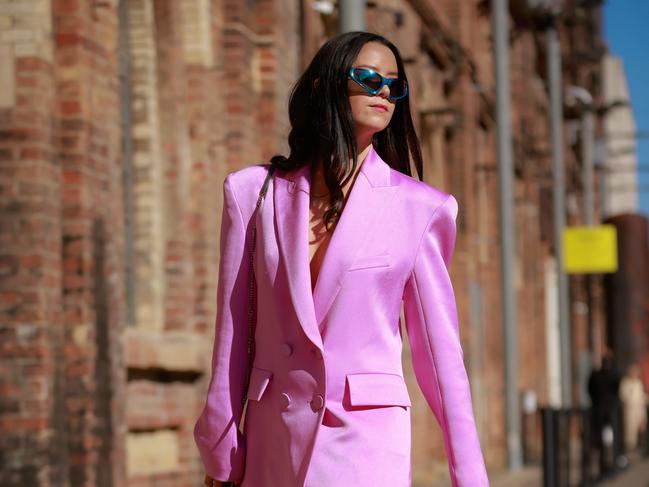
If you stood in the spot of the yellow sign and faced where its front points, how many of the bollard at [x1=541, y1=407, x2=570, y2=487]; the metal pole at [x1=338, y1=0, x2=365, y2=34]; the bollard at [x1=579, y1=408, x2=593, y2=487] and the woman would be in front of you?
4

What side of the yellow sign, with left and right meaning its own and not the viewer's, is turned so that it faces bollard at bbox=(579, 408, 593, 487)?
front

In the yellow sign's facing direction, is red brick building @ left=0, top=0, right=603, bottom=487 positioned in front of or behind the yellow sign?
in front

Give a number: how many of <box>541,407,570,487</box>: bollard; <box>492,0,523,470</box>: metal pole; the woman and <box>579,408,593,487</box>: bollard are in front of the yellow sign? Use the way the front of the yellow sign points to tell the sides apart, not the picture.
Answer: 4

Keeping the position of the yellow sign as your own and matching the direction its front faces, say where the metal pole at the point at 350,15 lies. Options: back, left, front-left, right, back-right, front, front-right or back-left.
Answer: front

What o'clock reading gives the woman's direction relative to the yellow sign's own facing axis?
The woman is roughly at 12 o'clock from the yellow sign.

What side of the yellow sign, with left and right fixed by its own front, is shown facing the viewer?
front

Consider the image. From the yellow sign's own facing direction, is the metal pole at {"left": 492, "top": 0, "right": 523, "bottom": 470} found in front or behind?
in front

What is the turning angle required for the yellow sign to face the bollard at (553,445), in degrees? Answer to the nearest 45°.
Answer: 0° — it already faces it

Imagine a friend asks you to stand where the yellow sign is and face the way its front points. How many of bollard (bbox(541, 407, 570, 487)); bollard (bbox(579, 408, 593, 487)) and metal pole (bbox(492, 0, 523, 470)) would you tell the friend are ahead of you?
3

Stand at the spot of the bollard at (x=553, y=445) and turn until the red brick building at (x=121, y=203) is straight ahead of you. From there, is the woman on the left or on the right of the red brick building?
left
